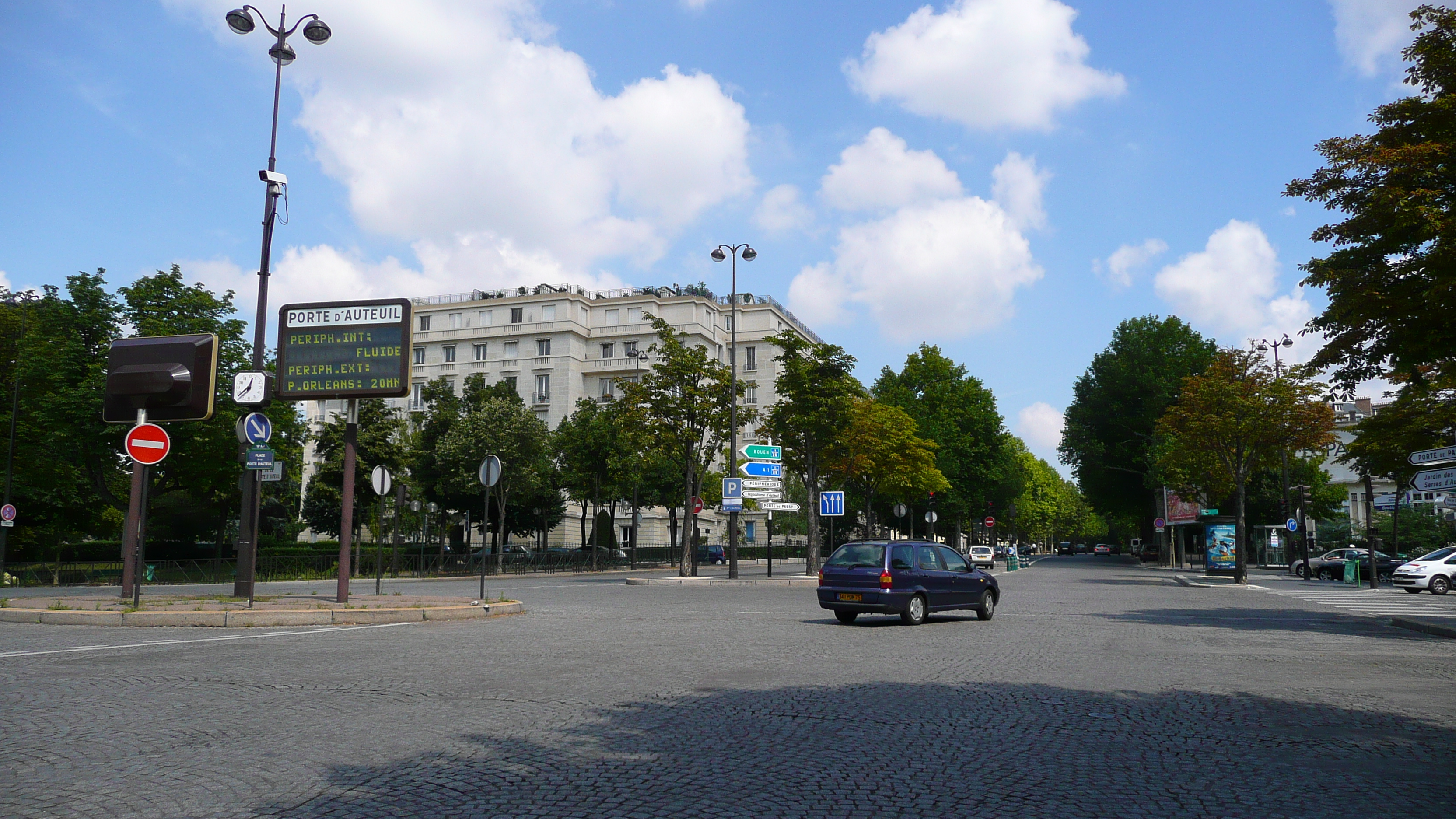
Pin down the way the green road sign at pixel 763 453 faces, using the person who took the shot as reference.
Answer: facing the viewer

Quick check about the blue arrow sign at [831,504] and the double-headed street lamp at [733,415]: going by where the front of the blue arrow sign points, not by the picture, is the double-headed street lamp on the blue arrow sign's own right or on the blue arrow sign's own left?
on the blue arrow sign's own right

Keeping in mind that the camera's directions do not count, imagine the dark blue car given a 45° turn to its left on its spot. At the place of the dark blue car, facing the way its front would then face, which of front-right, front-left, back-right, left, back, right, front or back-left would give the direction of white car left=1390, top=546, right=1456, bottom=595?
front-right

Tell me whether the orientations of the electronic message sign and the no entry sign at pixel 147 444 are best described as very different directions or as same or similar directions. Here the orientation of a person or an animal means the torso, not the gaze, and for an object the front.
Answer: same or similar directions

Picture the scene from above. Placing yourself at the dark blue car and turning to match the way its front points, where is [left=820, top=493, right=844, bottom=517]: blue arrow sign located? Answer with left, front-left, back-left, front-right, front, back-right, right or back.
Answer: front-left

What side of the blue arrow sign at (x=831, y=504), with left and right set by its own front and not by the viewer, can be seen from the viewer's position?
front

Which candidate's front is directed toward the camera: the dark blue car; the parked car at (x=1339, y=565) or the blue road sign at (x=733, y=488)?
the blue road sign

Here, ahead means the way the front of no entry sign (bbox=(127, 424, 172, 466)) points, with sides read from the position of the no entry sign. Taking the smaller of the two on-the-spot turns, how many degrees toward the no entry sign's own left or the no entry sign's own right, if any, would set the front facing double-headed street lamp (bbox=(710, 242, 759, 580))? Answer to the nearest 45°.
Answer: approximately 135° to the no entry sign's own left

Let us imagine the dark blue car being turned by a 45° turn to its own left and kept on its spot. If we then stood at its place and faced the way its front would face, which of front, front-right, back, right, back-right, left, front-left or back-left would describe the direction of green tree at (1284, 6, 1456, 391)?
right

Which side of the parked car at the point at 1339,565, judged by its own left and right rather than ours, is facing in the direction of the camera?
left

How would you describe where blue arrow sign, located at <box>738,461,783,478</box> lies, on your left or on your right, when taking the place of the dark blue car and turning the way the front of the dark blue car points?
on your left

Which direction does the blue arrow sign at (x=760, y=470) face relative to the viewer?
toward the camera

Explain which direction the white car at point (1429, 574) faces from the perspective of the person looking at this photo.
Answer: facing the viewer and to the left of the viewer

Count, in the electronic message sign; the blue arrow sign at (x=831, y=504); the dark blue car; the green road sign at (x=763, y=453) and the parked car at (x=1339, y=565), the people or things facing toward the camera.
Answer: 3

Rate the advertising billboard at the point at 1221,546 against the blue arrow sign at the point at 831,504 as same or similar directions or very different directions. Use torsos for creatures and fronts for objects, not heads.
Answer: same or similar directions
